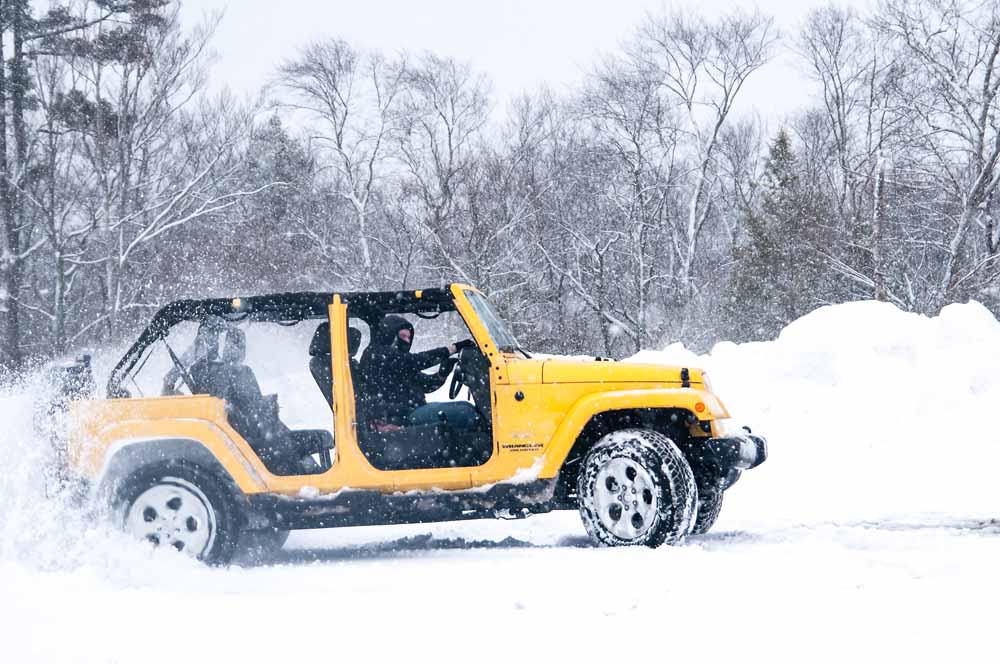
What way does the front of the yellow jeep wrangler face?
to the viewer's right

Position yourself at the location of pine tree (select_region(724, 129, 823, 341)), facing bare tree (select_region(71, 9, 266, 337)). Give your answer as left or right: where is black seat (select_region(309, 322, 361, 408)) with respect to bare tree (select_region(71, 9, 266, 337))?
left

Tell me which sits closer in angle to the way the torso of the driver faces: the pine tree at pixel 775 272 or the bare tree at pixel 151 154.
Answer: the pine tree

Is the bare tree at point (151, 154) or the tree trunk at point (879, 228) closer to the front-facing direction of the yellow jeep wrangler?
the tree trunk

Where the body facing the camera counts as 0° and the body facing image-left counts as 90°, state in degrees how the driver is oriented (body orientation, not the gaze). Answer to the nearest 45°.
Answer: approximately 270°

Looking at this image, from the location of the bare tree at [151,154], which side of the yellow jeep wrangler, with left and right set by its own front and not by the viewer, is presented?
left

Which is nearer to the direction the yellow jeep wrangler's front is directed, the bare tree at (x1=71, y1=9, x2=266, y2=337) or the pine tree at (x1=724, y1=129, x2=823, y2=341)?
the pine tree

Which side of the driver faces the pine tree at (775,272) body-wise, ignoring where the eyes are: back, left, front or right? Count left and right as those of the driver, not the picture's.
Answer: left

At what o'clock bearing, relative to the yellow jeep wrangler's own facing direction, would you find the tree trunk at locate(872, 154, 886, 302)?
The tree trunk is roughly at 10 o'clock from the yellow jeep wrangler.

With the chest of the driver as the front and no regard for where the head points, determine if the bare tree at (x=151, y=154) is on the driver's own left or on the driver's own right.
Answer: on the driver's own left
